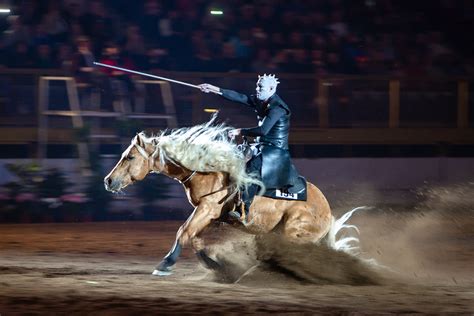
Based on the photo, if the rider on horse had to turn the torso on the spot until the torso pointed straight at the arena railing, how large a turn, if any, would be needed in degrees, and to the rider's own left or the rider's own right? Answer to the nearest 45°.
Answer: approximately 90° to the rider's own right

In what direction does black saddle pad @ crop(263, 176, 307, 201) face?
to the viewer's left

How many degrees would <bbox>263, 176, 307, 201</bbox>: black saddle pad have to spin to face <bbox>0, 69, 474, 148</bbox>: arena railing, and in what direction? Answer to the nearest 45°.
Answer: approximately 90° to its right

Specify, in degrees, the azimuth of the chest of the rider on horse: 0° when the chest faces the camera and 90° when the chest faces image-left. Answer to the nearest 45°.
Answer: approximately 90°

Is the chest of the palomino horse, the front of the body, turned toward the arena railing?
no

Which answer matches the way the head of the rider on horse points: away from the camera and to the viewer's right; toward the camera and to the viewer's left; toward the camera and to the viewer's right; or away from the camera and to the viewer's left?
toward the camera and to the viewer's left

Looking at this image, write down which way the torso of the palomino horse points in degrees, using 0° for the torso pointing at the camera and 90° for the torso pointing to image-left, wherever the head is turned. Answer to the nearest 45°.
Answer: approximately 90°
